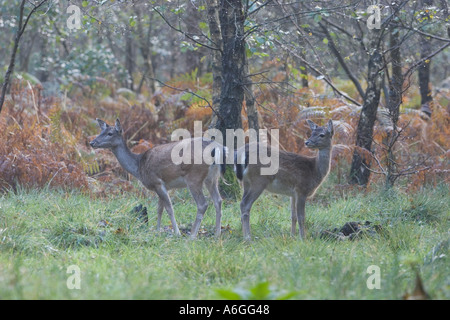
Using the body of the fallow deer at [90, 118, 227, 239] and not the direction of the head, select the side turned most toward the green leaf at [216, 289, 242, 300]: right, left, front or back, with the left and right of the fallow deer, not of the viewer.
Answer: left

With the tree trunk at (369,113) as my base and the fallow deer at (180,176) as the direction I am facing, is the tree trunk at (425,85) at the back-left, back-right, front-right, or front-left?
back-right

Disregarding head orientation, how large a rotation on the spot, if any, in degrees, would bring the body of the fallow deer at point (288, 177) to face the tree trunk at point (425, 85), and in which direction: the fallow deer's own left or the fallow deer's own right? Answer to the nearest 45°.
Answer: approximately 45° to the fallow deer's own left

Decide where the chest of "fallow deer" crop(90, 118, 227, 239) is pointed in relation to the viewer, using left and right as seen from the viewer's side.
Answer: facing to the left of the viewer

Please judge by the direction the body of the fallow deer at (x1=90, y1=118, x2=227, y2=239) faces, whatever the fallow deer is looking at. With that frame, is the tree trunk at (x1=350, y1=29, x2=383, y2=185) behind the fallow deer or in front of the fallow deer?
behind

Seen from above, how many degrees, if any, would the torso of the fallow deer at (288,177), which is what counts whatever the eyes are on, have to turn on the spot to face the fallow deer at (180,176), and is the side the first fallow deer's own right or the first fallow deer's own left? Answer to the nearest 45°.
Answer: approximately 180°

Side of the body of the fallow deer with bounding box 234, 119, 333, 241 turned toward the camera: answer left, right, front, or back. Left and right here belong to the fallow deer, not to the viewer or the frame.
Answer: right

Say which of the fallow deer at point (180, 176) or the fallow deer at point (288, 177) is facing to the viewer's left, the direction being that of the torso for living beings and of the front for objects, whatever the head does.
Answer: the fallow deer at point (180, 176)

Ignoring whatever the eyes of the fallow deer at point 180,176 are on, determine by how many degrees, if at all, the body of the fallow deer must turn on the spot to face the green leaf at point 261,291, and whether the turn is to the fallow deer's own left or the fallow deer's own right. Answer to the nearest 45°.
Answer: approximately 90° to the fallow deer's own left

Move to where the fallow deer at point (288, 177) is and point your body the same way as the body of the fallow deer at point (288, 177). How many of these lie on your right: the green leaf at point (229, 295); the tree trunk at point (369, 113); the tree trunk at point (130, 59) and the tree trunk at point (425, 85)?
1

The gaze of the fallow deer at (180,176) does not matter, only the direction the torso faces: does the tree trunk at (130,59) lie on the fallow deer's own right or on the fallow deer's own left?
on the fallow deer's own right

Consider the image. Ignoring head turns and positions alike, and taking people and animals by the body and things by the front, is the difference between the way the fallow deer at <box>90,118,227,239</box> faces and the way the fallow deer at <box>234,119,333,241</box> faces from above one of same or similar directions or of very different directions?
very different directions

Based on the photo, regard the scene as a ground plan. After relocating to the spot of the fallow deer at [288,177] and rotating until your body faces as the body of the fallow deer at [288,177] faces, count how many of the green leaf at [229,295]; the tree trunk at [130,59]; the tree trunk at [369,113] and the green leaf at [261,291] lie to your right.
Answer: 2
